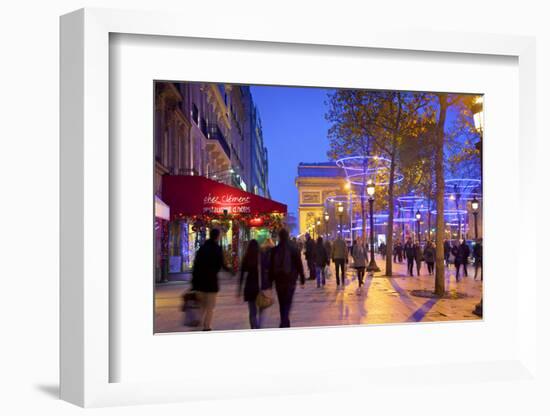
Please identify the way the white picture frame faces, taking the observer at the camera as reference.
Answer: facing the viewer and to the right of the viewer
